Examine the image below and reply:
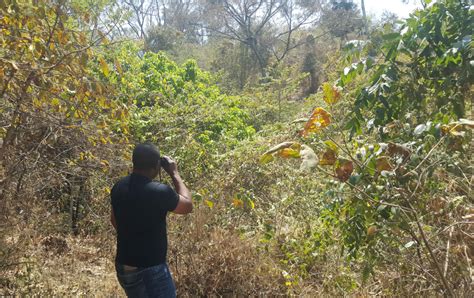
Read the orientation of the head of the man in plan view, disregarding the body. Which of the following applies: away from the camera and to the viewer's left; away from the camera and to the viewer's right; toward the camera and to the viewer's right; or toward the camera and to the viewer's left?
away from the camera and to the viewer's right

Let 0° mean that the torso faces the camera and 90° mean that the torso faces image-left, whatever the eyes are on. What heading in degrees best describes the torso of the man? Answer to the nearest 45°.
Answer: approximately 225°

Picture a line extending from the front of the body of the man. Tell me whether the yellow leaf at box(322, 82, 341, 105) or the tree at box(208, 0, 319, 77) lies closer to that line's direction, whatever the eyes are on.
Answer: the tree

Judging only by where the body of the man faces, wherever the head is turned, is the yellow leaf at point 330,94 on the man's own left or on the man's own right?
on the man's own right
